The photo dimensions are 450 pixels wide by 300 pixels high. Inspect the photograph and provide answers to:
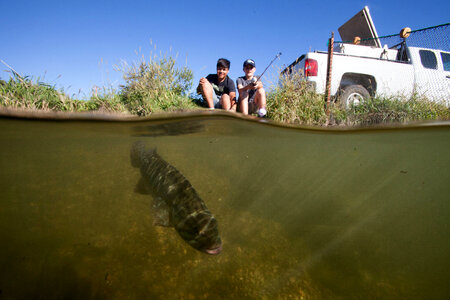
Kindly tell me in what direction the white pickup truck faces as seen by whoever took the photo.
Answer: facing away from the viewer and to the right of the viewer

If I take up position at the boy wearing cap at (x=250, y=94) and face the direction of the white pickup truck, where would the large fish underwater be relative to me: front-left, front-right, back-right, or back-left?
back-right

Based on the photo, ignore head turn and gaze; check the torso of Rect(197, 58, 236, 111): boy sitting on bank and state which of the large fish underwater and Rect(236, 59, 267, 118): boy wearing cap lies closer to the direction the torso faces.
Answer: the large fish underwater

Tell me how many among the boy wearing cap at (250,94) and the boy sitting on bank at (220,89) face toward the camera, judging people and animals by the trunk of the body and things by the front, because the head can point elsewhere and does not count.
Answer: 2

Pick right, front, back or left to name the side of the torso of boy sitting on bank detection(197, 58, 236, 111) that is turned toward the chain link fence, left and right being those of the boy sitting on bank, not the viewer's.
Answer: left

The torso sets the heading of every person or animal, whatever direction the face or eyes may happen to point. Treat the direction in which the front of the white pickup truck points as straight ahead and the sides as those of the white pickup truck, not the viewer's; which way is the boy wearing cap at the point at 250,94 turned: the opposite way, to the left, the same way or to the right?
to the right

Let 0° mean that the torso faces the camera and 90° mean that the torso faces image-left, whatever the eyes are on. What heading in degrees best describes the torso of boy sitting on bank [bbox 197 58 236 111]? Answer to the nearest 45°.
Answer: approximately 0°

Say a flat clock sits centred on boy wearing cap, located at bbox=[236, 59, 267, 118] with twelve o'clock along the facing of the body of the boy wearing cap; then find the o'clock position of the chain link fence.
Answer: The chain link fence is roughly at 8 o'clock from the boy wearing cap.

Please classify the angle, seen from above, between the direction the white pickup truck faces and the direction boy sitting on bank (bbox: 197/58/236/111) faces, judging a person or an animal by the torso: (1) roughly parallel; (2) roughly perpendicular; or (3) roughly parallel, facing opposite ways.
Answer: roughly perpendicular

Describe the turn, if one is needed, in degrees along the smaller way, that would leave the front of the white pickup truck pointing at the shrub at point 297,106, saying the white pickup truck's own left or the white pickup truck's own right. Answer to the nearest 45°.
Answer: approximately 180°

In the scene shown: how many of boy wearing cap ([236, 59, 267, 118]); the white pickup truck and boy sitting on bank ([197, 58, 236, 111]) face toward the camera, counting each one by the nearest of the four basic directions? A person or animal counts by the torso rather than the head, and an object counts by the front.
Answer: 2
